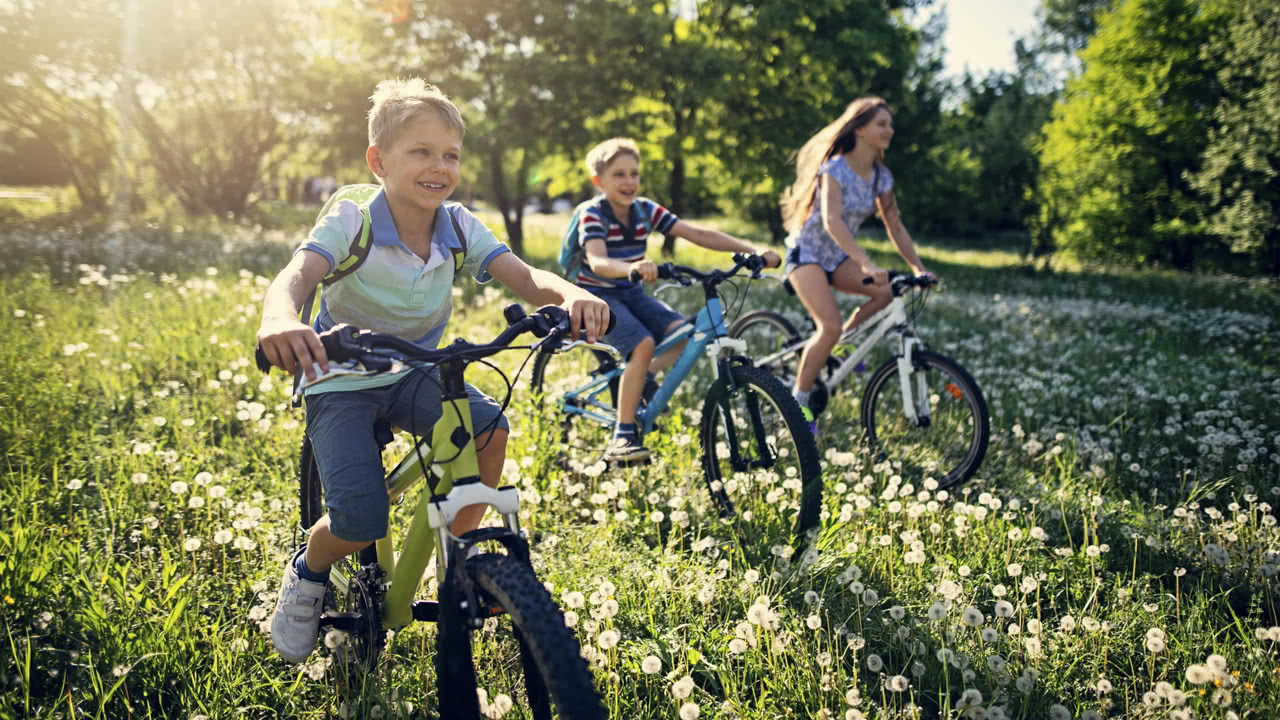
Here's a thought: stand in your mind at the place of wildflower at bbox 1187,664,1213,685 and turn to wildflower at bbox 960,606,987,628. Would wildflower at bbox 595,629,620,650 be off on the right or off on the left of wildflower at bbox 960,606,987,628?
left

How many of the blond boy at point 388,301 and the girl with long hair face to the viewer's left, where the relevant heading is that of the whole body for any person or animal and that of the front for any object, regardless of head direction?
0

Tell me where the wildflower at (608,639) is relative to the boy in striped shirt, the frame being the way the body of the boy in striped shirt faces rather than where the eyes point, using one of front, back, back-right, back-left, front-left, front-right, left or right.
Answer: front-right

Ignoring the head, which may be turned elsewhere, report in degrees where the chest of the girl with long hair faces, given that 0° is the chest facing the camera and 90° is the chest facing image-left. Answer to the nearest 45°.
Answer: approximately 315°

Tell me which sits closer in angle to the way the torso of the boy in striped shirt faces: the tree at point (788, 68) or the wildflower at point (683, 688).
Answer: the wildflower

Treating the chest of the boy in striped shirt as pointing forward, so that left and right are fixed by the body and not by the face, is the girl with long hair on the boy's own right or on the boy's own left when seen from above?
on the boy's own left
